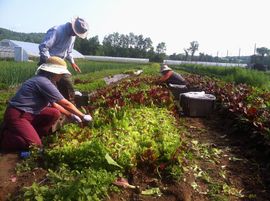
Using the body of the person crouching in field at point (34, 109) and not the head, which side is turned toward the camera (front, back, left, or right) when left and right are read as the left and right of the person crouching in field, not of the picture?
right

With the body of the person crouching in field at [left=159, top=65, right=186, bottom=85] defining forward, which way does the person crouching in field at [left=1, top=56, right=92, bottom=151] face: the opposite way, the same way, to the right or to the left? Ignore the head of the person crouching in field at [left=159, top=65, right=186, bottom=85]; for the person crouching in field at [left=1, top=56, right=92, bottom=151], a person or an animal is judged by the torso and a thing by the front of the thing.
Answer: the opposite way

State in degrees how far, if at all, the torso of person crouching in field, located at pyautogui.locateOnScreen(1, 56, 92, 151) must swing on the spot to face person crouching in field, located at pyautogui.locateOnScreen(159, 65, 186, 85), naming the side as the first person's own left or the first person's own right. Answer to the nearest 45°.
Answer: approximately 45° to the first person's own left

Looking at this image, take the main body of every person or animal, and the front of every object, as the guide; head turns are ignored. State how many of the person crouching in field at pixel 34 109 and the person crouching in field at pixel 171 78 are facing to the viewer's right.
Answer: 1

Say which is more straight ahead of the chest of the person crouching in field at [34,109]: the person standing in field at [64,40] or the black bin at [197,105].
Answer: the black bin

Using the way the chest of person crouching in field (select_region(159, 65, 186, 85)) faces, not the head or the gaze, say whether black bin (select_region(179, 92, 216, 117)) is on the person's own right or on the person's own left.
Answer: on the person's own left

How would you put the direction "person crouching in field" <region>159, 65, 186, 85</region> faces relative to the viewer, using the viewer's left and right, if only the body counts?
facing to the left of the viewer

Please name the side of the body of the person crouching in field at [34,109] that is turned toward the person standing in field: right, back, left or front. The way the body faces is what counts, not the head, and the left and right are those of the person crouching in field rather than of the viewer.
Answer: left

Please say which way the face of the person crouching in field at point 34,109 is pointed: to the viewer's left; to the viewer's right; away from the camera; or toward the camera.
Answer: to the viewer's right
